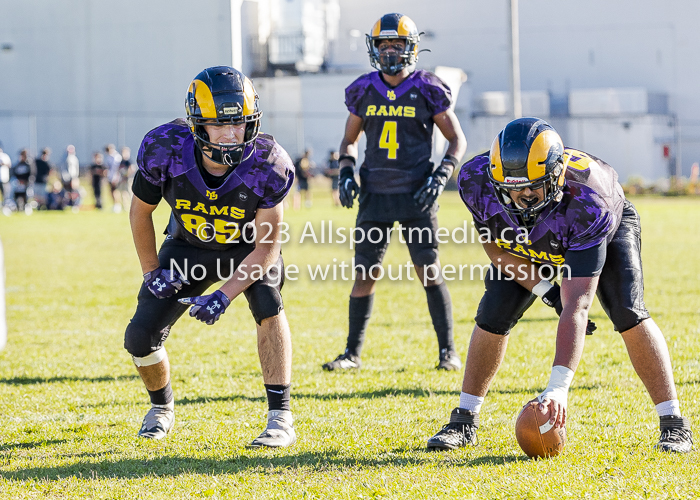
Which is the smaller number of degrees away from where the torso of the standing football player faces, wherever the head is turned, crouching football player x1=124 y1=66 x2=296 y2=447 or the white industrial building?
the crouching football player

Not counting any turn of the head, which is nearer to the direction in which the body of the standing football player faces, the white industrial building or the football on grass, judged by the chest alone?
the football on grass

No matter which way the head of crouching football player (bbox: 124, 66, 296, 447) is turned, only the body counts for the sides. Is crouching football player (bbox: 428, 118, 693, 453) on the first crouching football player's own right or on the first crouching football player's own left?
on the first crouching football player's own left

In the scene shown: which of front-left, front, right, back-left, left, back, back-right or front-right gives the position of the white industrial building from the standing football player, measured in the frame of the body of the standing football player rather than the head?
back

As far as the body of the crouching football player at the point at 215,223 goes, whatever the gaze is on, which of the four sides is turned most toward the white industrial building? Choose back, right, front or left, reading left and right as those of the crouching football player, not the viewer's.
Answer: back

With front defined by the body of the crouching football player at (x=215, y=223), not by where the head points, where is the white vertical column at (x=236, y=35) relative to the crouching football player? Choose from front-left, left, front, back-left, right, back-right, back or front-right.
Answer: back

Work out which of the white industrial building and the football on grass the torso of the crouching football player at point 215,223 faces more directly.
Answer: the football on grass

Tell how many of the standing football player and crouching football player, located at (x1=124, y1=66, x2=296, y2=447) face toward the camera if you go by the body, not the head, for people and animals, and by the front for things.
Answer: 2

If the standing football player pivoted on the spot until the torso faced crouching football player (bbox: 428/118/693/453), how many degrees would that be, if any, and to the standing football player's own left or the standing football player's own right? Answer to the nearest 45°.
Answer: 0° — they already face them

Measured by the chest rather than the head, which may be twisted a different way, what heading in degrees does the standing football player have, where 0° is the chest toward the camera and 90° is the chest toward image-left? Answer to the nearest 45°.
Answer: approximately 0°
